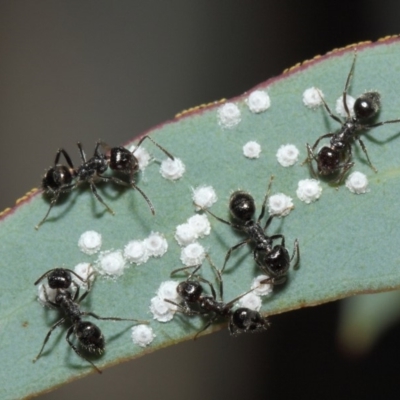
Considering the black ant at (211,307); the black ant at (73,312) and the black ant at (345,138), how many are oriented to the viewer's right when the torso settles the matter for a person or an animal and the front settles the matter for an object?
0

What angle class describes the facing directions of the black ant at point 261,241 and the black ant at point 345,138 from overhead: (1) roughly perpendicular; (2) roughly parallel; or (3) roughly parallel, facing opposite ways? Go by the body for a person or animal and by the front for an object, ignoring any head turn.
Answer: roughly perpendicular

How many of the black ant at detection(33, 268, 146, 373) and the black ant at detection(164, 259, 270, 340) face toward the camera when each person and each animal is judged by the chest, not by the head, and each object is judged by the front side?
0

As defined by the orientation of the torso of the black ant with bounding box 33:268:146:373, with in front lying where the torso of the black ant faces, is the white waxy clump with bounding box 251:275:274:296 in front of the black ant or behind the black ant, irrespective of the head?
behind

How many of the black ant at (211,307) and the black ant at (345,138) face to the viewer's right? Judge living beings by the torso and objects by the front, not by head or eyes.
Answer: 0

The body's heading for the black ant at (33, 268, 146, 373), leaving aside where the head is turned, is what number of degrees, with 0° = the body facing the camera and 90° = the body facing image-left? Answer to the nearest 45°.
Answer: approximately 135°
